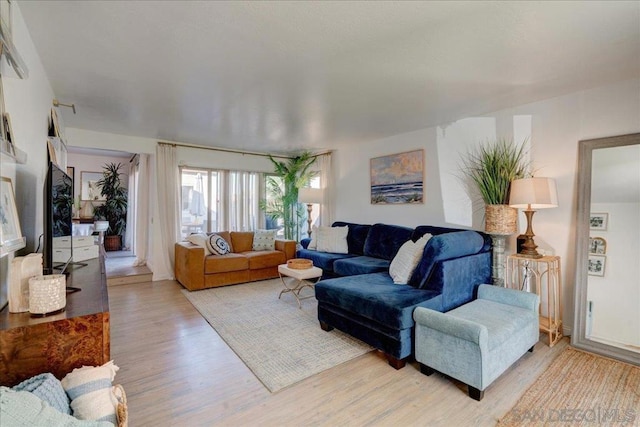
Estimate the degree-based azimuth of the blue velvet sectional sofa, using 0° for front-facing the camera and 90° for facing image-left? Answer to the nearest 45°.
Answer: approximately 45°

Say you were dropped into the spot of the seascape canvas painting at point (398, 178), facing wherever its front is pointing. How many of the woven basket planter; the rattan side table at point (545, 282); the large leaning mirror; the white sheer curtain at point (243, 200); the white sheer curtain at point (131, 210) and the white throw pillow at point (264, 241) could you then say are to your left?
3

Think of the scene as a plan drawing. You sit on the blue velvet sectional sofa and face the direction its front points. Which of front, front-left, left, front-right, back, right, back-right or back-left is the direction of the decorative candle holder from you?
front

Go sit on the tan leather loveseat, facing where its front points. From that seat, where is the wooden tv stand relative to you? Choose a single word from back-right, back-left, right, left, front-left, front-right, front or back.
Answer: front-right

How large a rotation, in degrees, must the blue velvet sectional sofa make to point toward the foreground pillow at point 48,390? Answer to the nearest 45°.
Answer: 0° — it already faces it

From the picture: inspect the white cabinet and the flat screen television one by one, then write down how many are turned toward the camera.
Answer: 1

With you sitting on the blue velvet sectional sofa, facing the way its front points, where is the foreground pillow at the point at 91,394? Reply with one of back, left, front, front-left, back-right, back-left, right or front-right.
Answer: front

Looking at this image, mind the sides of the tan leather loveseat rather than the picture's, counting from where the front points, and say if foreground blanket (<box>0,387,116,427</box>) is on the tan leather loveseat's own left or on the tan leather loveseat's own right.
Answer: on the tan leather loveseat's own right

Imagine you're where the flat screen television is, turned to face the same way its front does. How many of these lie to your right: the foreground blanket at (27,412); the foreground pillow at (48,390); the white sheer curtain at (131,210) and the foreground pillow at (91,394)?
3

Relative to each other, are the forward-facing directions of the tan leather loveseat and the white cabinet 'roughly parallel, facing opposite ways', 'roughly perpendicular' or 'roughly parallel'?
roughly parallel

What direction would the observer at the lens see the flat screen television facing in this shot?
facing to the right of the viewer

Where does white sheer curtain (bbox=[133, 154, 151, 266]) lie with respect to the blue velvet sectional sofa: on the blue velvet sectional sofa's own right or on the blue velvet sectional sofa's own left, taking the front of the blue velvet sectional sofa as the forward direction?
on the blue velvet sectional sofa's own right

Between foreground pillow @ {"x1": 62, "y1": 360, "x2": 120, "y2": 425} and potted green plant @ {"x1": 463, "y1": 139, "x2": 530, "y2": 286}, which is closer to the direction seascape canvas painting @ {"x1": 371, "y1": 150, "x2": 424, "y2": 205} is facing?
the foreground pillow

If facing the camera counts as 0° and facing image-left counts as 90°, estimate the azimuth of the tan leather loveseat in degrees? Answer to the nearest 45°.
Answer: approximately 315°

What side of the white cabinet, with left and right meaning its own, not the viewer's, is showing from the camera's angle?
front
